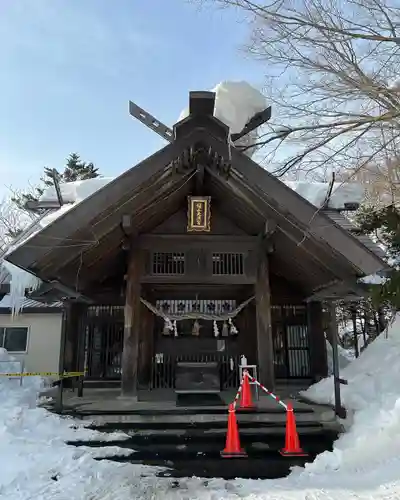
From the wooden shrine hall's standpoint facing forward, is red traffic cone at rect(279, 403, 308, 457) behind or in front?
in front

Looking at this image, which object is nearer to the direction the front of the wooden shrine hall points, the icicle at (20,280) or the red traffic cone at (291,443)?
the red traffic cone

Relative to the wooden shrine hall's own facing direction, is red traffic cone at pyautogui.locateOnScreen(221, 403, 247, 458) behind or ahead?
ahead

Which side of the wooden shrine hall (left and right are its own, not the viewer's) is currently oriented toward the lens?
front

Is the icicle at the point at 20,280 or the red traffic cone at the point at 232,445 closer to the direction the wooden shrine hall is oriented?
the red traffic cone
